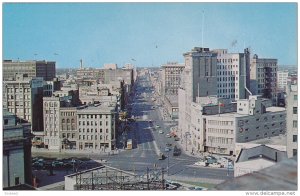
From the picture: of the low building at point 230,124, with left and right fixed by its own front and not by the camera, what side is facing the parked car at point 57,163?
front

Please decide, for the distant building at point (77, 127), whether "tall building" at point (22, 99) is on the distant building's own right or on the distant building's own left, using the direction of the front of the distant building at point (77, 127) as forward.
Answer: on the distant building's own right

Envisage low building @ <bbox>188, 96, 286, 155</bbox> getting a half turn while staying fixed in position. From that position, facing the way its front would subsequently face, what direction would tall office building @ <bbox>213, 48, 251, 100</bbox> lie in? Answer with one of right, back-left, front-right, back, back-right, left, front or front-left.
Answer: front-left

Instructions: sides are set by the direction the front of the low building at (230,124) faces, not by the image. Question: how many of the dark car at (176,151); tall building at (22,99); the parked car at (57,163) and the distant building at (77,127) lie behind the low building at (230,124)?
0

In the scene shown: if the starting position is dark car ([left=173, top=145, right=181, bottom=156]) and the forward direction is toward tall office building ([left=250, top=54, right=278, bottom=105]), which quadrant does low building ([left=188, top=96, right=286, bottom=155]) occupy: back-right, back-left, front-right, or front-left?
front-right

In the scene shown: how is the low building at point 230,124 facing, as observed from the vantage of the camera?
facing the viewer and to the left of the viewer

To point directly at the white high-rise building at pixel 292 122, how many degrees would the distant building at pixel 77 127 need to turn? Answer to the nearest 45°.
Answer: approximately 45° to its left

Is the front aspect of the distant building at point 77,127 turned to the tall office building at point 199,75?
no

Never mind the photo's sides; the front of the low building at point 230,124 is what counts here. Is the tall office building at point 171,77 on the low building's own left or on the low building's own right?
on the low building's own right

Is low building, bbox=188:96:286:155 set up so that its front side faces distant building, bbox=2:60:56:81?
no

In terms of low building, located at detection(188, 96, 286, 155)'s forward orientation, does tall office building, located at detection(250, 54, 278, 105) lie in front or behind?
behind

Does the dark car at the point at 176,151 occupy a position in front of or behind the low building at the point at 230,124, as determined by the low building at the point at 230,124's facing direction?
in front

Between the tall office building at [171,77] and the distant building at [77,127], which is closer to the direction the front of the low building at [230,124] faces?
the distant building

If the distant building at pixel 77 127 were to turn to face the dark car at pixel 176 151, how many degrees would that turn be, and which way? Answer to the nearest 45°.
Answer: approximately 45° to its left

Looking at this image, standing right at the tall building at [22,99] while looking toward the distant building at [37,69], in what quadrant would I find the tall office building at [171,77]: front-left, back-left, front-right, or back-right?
front-right

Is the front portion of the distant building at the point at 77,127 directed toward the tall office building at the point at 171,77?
no
